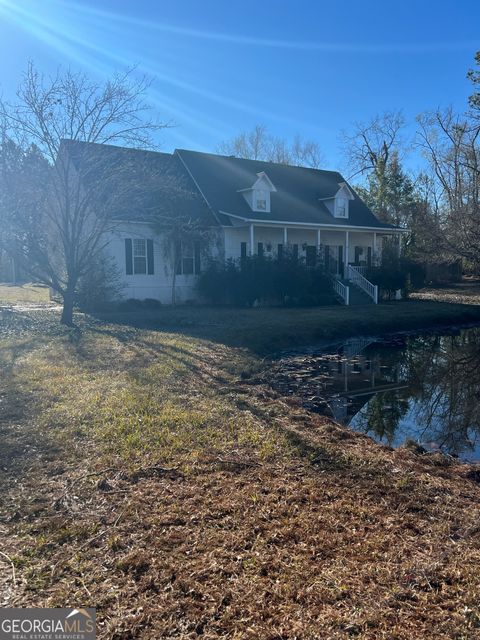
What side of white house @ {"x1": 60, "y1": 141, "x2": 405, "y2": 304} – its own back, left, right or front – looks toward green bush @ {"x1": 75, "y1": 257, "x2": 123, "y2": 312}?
right

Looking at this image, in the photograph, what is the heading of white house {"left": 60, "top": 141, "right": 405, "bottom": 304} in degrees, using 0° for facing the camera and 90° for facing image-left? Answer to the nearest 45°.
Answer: approximately 315°
